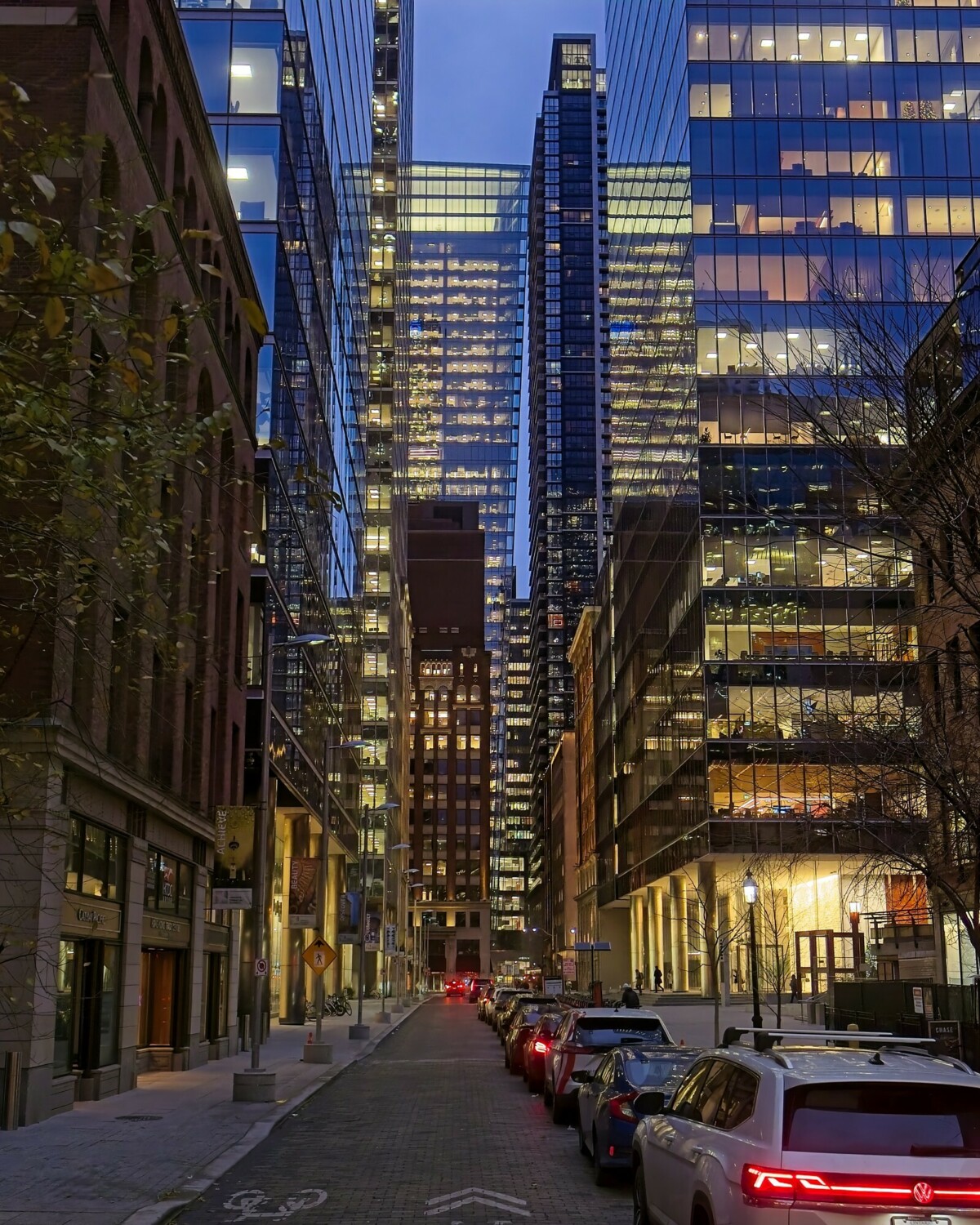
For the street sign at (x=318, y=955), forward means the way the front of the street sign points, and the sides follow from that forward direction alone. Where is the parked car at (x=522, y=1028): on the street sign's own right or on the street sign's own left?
on the street sign's own left

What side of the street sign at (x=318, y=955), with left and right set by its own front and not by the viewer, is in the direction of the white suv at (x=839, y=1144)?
front

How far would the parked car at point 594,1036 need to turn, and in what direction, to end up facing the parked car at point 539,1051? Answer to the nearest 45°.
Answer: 0° — it already faces it

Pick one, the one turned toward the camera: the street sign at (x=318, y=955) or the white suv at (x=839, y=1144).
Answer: the street sign

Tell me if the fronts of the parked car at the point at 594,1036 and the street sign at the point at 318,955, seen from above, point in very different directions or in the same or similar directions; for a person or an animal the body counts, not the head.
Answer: very different directions

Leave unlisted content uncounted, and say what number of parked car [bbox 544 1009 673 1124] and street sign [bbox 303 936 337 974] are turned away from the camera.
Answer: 1

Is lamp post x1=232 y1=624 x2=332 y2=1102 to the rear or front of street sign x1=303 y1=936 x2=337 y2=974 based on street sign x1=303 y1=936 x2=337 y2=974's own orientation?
to the front

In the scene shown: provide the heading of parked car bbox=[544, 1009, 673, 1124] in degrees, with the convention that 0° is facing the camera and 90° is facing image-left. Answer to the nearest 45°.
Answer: approximately 180°

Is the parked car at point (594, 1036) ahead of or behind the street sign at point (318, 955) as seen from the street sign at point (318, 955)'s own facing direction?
ahead

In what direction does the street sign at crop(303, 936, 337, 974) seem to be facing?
toward the camera

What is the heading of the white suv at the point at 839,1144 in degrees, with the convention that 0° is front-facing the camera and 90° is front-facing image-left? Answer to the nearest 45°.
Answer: approximately 135°

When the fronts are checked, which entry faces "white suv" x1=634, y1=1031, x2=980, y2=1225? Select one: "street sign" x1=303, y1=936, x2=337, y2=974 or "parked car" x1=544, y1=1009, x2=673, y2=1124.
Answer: the street sign

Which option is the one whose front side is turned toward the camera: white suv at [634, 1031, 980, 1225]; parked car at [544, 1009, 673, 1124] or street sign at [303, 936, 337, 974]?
the street sign
